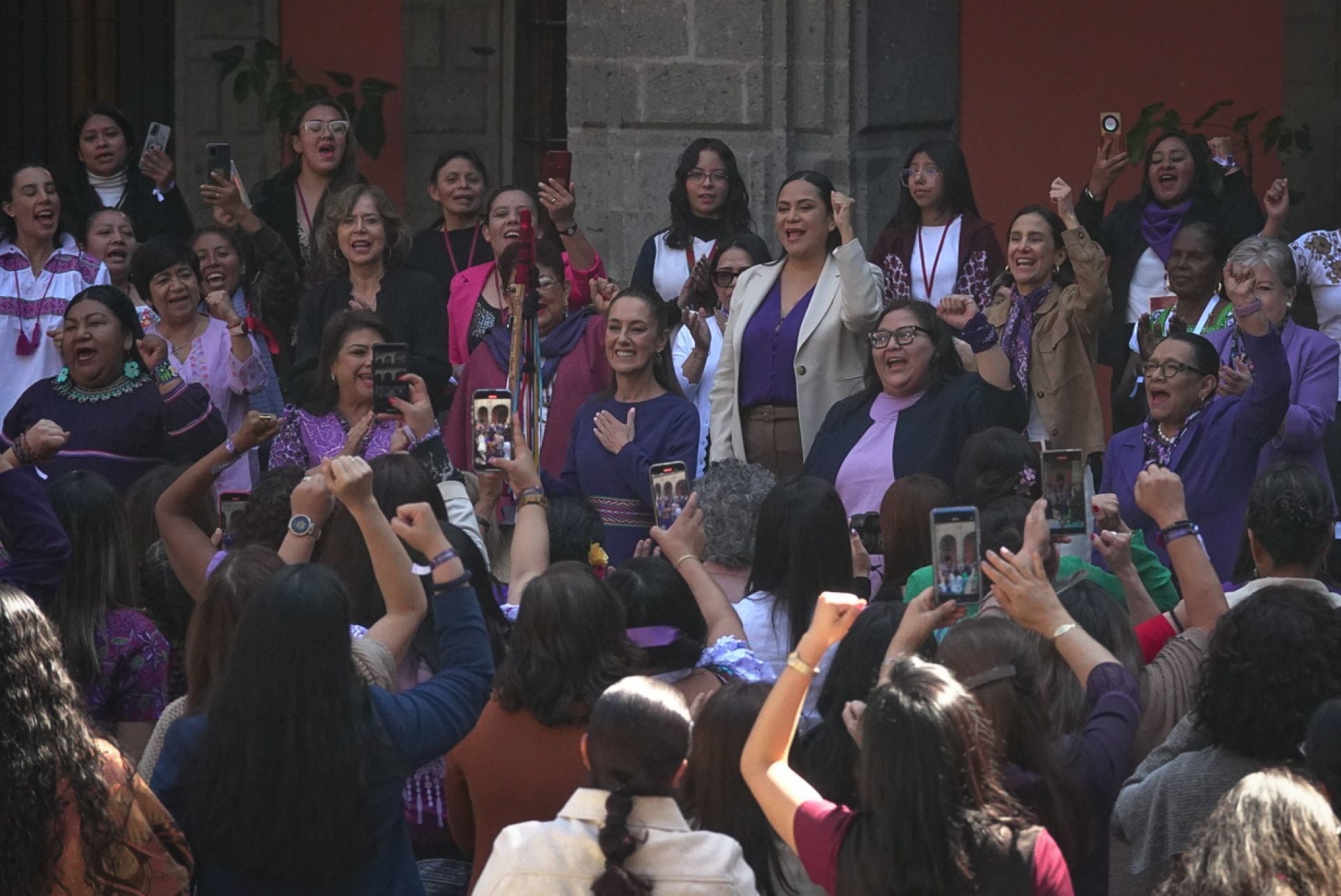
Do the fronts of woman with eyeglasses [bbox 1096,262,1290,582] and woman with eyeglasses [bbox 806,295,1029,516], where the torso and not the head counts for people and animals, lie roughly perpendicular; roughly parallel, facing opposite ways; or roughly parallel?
roughly parallel

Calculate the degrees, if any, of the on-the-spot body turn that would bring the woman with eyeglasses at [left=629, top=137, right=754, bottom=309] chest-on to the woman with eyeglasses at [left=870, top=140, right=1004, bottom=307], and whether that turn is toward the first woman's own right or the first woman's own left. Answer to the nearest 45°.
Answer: approximately 90° to the first woman's own left

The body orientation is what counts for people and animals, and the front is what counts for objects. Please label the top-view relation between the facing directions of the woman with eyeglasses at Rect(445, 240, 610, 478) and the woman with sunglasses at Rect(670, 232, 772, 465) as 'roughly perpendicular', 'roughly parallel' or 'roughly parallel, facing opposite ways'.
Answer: roughly parallel

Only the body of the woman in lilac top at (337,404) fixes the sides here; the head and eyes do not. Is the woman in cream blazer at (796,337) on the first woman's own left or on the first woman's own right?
on the first woman's own left

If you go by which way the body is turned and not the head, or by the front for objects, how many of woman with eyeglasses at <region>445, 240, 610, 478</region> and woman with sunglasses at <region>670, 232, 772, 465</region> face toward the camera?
2

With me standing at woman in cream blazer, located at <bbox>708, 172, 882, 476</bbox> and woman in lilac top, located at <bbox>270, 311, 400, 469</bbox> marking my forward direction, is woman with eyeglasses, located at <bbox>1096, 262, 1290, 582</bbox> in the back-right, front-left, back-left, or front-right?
back-left

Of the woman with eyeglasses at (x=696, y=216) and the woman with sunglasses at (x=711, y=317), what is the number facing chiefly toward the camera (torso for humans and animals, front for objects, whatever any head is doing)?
2

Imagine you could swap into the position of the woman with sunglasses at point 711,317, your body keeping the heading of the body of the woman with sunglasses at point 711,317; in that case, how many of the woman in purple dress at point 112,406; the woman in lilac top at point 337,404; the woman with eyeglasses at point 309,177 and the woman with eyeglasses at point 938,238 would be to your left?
1

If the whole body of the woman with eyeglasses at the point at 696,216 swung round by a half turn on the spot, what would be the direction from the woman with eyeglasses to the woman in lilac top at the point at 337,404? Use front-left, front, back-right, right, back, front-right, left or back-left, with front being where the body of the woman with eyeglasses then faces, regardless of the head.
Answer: back-left

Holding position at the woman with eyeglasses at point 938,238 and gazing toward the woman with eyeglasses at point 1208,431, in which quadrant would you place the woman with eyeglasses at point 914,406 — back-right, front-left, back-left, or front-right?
front-right

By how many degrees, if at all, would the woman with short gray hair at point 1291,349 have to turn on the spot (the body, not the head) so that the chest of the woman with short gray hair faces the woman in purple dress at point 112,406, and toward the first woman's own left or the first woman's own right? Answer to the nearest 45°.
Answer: approximately 45° to the first woman's own right

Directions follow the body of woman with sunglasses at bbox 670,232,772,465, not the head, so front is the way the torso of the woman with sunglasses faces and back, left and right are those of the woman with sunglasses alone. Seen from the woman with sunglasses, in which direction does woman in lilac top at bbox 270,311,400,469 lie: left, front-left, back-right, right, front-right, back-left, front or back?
front-right

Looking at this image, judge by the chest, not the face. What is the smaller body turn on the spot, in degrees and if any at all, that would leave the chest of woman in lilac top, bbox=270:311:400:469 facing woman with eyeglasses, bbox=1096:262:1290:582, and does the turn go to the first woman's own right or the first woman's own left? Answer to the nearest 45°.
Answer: approximately 45° to the first woman's own left

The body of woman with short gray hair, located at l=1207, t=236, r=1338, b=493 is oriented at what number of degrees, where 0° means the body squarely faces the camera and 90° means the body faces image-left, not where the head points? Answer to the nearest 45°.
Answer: approximately 45°

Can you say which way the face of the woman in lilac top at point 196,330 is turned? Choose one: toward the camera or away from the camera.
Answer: toward the camera

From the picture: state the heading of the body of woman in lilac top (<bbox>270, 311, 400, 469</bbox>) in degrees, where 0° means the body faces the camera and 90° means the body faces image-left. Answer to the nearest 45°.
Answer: approximately 315°

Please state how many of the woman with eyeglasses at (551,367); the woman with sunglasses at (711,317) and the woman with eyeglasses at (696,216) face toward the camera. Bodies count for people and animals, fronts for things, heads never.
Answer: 3

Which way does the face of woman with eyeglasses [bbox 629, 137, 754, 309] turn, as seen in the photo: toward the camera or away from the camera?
toward the camera

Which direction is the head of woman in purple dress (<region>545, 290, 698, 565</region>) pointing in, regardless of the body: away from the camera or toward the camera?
toward the camera

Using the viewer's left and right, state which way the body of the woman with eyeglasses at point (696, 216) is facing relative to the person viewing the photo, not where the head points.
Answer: facing the viewer

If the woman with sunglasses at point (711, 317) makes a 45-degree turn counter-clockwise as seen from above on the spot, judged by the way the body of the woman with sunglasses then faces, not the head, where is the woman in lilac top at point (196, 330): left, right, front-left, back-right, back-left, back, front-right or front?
back-right

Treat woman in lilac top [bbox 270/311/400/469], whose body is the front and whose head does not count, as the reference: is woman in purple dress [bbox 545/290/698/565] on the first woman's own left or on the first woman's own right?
on the first woman's own left
